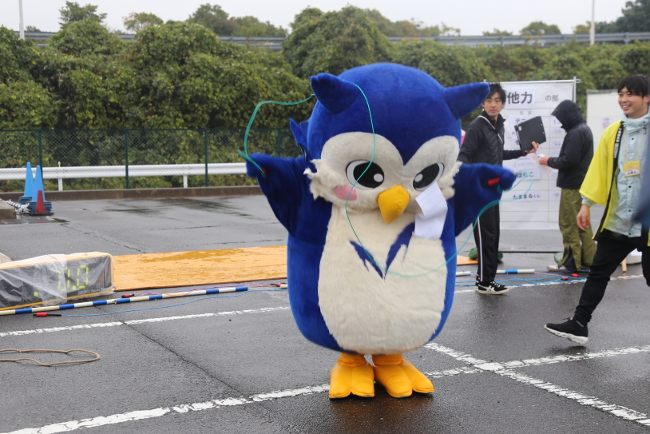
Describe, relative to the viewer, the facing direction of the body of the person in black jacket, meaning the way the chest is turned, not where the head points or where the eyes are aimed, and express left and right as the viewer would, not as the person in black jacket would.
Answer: facing the viewer and to the right of the viewer

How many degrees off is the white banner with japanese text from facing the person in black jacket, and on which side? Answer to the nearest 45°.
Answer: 0° — it already faces them

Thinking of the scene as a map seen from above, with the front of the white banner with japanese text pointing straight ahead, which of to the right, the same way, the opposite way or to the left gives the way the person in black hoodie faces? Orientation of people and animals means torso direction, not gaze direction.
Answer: to the right

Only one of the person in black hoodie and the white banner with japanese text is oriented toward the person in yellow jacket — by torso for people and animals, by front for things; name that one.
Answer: the white banner with japanese text

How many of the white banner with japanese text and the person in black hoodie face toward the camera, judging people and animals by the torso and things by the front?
1

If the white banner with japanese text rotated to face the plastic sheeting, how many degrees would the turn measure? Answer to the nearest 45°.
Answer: approximately 45° to its right

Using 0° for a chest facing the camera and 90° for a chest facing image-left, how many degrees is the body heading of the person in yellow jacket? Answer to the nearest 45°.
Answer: approximately 45°

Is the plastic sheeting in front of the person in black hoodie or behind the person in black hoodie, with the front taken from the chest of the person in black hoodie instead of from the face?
in front

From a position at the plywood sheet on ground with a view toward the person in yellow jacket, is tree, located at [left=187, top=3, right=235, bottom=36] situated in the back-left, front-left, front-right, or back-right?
back-left

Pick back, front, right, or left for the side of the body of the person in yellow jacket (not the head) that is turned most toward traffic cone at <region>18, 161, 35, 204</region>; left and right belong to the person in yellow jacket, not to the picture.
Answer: right

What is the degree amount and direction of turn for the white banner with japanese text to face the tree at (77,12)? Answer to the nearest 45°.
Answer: approximately 135° to its right

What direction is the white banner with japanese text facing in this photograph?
toward the camera

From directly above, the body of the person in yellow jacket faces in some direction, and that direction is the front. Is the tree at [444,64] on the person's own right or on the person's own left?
on the person's own right

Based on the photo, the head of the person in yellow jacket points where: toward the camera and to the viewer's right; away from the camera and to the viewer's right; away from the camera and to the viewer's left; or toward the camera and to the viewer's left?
toward the camera and to the viewer's left

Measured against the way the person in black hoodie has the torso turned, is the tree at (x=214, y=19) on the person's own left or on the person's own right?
on the person's own right
